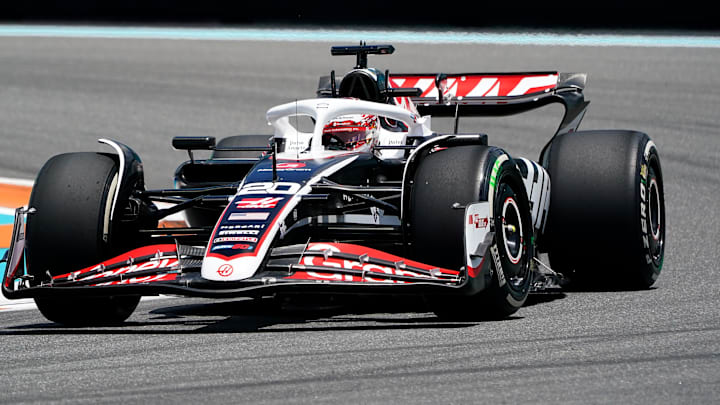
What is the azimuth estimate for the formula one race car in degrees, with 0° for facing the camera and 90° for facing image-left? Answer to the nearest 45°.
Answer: approximately 0°
